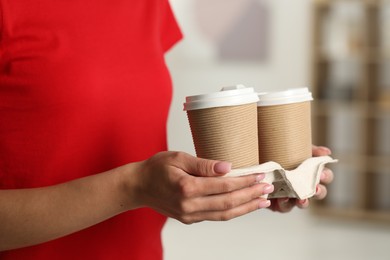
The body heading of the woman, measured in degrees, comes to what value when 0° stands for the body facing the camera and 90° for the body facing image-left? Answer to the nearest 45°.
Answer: approximately 315°
